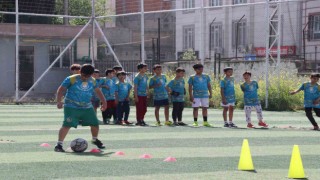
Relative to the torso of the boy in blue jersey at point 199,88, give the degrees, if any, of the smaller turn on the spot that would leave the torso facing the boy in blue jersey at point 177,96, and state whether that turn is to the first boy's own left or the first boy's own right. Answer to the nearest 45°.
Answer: approximately 90° to the first boy's own right

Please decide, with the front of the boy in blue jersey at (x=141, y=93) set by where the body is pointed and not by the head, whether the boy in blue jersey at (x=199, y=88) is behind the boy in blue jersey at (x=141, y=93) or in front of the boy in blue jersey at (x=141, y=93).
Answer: in front

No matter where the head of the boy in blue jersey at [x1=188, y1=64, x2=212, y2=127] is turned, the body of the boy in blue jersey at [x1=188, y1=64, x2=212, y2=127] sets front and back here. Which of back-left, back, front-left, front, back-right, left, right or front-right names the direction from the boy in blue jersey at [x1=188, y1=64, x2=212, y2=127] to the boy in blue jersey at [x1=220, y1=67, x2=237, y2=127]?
left

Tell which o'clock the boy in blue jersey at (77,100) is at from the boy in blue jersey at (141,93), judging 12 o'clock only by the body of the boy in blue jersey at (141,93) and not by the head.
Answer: the boy in blue jersey at (77,100) is roughly at 2 o'clock from the boy in blue jersey at (141,93).

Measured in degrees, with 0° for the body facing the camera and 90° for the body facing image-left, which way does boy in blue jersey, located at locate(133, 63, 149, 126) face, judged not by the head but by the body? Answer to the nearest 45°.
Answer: approximately 315°

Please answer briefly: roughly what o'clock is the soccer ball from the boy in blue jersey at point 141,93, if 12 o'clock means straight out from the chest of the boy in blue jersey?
The soccer ball is roughly at 2 o'clock from the boy in blue jersey.

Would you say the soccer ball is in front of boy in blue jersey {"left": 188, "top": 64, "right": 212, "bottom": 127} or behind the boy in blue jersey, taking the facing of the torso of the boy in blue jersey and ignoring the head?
in front

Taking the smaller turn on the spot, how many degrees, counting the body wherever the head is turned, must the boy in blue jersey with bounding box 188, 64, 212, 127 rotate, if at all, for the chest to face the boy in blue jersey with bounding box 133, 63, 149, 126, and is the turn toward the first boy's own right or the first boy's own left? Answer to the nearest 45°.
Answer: approximately 90° to the first boy's own right

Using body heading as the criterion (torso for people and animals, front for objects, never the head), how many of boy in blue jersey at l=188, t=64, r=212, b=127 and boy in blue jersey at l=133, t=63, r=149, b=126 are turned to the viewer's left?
0

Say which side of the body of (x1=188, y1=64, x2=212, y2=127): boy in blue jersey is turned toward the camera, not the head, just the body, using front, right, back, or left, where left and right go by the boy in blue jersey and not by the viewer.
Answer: front

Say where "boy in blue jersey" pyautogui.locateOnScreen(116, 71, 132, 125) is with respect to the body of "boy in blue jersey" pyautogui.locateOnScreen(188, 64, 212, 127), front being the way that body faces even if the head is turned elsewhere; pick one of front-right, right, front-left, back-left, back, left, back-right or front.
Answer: right
